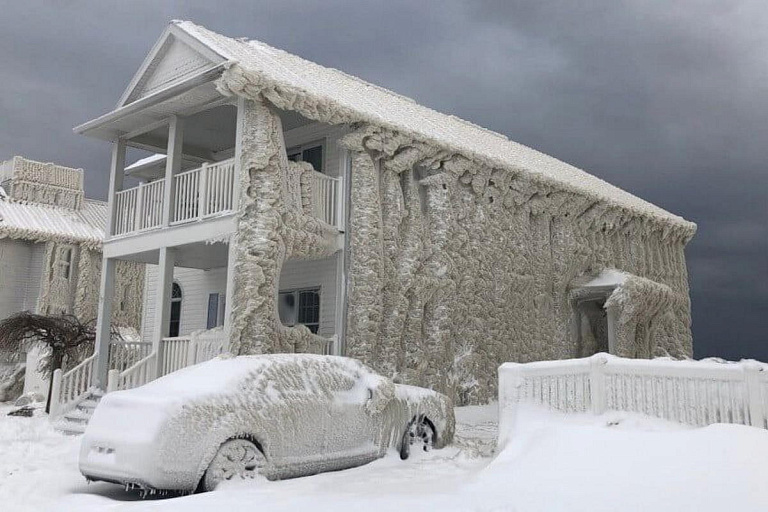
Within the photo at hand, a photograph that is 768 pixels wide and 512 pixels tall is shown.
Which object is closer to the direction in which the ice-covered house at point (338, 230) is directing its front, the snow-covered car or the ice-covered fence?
the snow-covered car

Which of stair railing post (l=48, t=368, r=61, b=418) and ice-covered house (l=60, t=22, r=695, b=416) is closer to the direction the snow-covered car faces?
the ice-covered house

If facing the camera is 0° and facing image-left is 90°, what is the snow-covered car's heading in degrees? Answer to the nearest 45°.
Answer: approximately 225°

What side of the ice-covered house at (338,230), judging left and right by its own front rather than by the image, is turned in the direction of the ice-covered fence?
left

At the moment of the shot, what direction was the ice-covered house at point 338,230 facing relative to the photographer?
facing the viewer and to the left of the viewer

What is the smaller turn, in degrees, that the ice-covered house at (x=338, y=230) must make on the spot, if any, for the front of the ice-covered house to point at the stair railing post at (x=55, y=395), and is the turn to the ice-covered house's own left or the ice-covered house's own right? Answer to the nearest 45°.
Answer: approximately 45° to the ice-covered house's own right

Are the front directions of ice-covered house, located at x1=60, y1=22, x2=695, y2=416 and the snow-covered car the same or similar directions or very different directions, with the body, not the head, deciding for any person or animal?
very different directions

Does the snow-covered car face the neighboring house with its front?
no

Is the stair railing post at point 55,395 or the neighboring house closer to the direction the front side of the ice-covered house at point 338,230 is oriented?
the stair railing post

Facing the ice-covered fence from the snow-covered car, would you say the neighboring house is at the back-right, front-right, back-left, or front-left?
back-left

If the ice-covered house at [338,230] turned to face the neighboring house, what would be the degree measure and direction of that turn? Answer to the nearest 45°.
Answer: approximately 90° to its right

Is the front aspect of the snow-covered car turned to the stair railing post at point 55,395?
no
